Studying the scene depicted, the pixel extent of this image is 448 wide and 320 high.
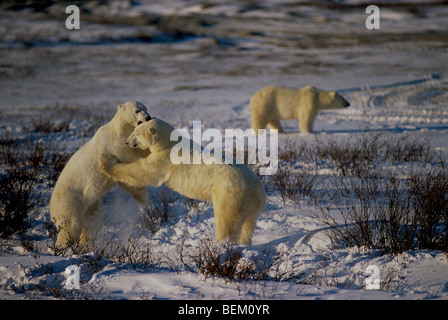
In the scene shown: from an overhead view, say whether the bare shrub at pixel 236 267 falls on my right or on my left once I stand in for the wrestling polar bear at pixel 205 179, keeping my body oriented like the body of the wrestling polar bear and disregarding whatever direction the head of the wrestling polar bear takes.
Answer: on my left

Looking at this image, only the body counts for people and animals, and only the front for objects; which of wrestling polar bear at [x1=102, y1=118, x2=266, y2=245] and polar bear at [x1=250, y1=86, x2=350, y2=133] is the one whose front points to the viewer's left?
the wrestling polar bear

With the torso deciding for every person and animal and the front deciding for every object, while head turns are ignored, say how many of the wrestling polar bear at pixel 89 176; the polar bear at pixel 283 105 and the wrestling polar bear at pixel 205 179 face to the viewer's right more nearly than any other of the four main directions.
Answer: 2

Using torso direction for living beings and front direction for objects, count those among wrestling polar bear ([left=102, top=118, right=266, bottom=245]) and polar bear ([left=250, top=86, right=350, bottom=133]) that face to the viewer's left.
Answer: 1

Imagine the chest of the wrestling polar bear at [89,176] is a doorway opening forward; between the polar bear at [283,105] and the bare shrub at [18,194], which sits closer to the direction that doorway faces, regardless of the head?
the polar bear

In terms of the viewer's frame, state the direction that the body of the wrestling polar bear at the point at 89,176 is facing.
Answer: to the viewer's right

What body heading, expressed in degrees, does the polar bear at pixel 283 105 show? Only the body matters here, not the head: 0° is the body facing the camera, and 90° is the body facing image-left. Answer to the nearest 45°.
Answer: approximately 270°

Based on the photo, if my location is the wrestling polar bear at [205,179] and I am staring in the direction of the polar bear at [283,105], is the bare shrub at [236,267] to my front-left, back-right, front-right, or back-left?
back-right

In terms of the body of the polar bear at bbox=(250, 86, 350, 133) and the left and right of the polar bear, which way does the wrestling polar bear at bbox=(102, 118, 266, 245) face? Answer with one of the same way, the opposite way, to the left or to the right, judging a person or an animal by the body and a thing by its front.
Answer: the opposite way

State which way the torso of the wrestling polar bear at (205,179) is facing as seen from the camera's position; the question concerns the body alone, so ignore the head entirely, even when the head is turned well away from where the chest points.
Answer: to the viewer's left

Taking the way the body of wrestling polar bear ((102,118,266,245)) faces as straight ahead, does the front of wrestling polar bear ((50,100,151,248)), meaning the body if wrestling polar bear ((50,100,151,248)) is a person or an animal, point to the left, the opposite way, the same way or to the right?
the opposite way

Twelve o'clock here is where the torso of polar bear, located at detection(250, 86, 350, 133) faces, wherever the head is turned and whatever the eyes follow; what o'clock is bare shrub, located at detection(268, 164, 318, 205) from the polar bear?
The bare shrub is roughly at 3 o'clock from the polar bear.

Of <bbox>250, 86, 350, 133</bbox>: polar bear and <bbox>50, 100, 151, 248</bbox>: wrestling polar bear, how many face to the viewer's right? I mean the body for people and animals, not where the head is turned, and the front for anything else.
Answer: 2
